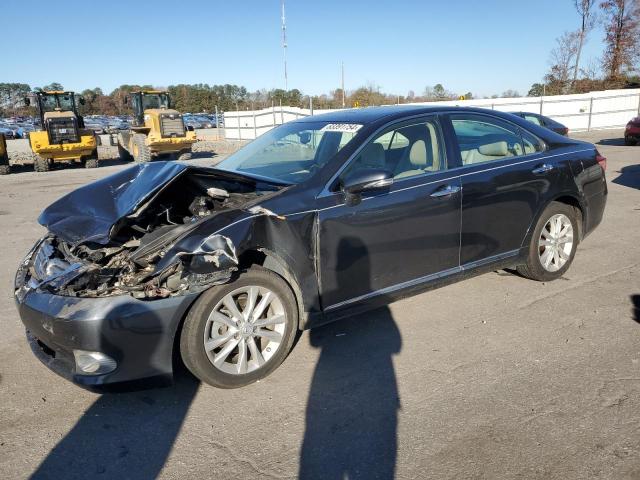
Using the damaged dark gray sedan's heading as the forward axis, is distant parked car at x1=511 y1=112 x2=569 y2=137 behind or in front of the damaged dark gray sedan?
behind
